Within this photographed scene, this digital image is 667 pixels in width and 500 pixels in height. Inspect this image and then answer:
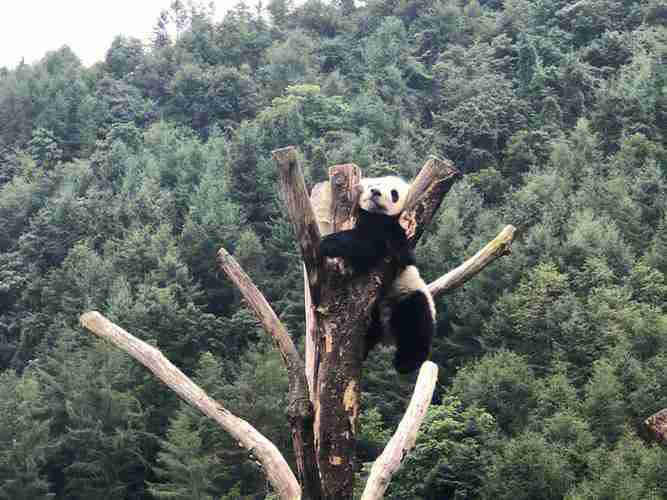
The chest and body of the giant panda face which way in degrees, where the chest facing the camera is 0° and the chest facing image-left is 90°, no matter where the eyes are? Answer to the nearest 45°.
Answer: approximately 45°

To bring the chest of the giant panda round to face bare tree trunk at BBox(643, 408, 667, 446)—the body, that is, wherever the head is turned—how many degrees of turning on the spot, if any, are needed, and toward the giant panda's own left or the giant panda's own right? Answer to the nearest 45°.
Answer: approximately 90° to the giant panda's own left
